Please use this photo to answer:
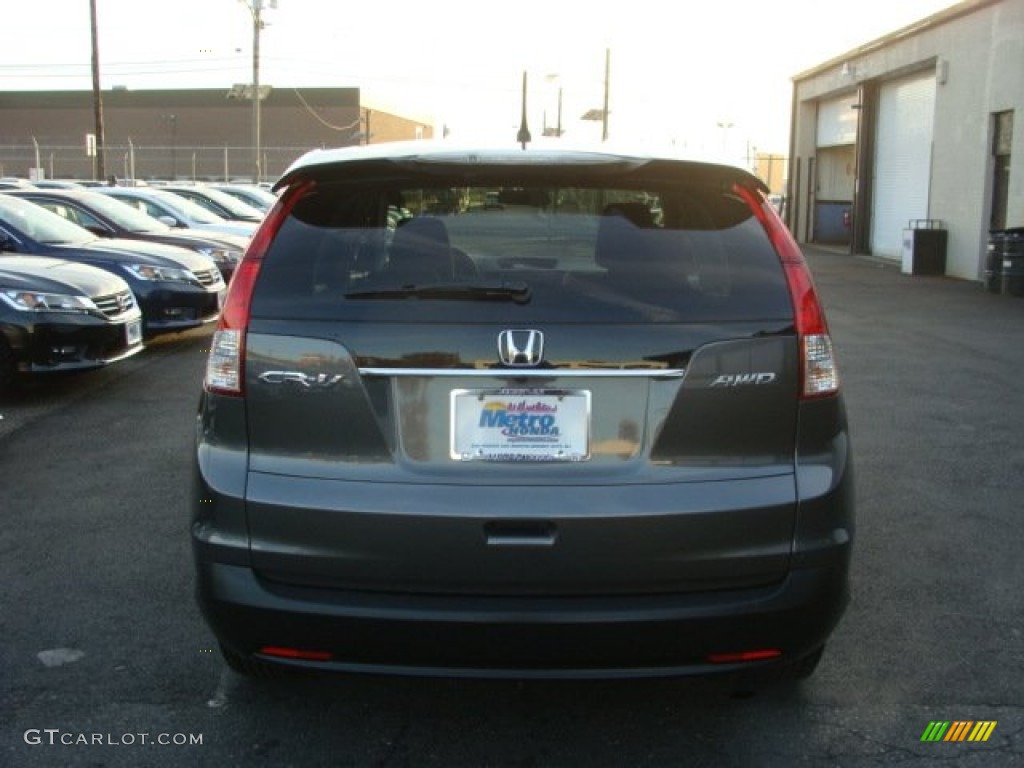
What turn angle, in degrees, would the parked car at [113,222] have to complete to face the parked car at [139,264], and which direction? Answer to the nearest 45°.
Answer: approximately 45° to its right

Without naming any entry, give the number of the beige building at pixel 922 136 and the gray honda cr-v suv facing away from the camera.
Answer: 1

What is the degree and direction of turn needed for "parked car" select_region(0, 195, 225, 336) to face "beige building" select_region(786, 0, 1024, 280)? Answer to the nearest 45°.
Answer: approximately 90° to its left

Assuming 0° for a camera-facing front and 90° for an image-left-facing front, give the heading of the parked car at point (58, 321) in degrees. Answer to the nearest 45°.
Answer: approximately 315°

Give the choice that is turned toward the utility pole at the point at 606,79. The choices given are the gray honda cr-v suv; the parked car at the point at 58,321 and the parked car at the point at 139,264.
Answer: the gray honda cr-v suv

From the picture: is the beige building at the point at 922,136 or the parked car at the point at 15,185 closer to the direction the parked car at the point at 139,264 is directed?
the beige building

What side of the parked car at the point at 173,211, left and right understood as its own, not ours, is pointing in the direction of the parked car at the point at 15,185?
back

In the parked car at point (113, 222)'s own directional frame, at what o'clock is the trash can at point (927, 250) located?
The trash can is roughly at 10 o'clock from the parked car.

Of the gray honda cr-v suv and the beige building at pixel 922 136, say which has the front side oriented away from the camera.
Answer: the gray honda cr-v suv

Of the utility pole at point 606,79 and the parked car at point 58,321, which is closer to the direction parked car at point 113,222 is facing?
the parked car

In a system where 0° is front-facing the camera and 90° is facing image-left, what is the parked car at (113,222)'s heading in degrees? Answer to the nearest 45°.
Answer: approximately 315°

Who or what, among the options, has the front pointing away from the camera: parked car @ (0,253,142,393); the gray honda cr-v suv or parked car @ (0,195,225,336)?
the gray honda cr-v suv

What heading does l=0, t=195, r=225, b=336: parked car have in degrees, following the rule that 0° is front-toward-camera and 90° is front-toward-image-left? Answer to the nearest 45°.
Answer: approximately 315°
